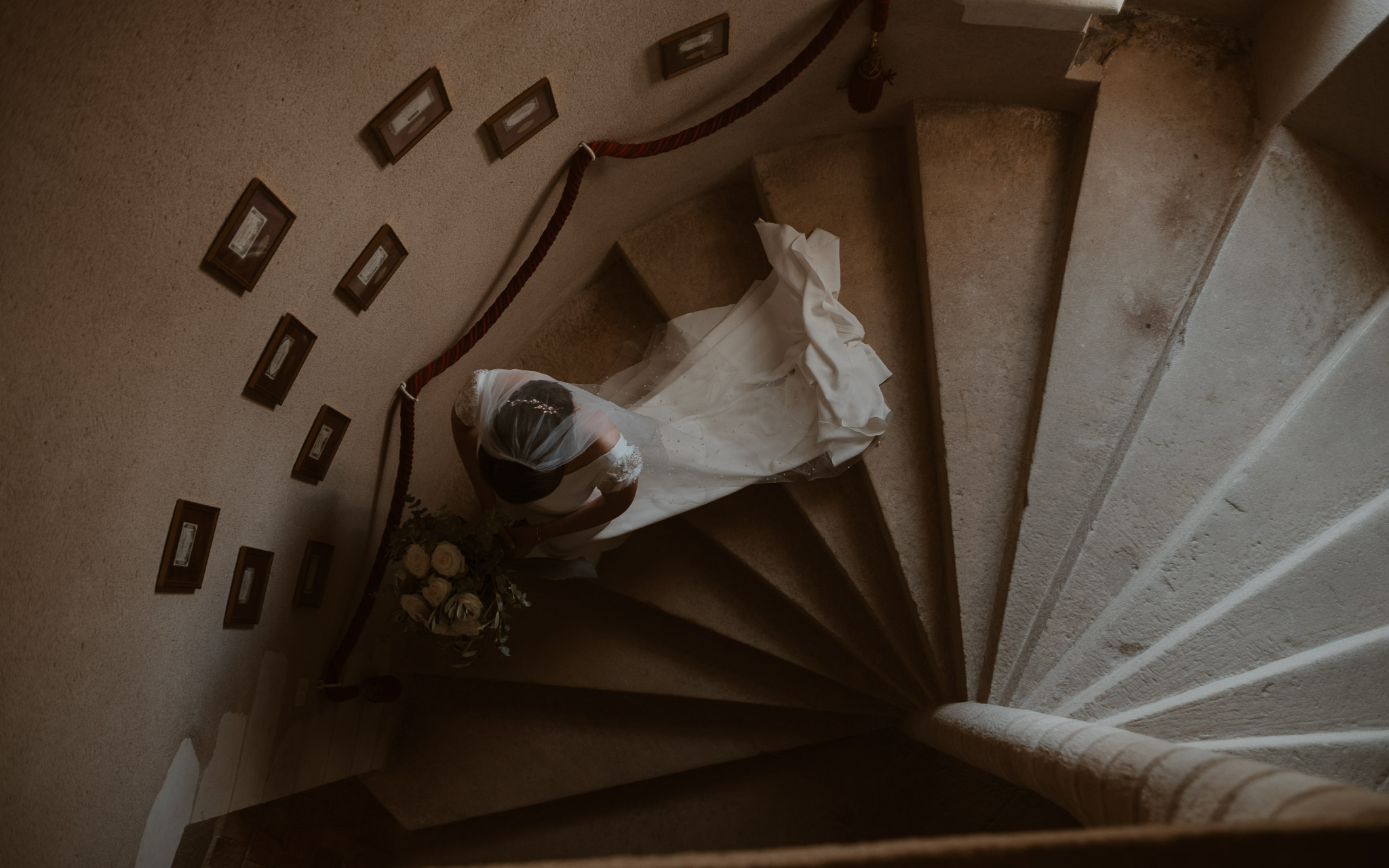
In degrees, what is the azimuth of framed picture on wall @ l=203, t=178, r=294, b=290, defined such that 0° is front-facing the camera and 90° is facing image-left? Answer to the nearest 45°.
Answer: approximately 315°

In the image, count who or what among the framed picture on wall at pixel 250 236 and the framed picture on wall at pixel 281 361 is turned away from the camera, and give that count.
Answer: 0

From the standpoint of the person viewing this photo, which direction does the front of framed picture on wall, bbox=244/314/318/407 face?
facing the viewer and to the right of the viewer

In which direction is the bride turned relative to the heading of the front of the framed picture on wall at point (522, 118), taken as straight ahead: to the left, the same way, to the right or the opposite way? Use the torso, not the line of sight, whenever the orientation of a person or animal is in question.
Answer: to the right
